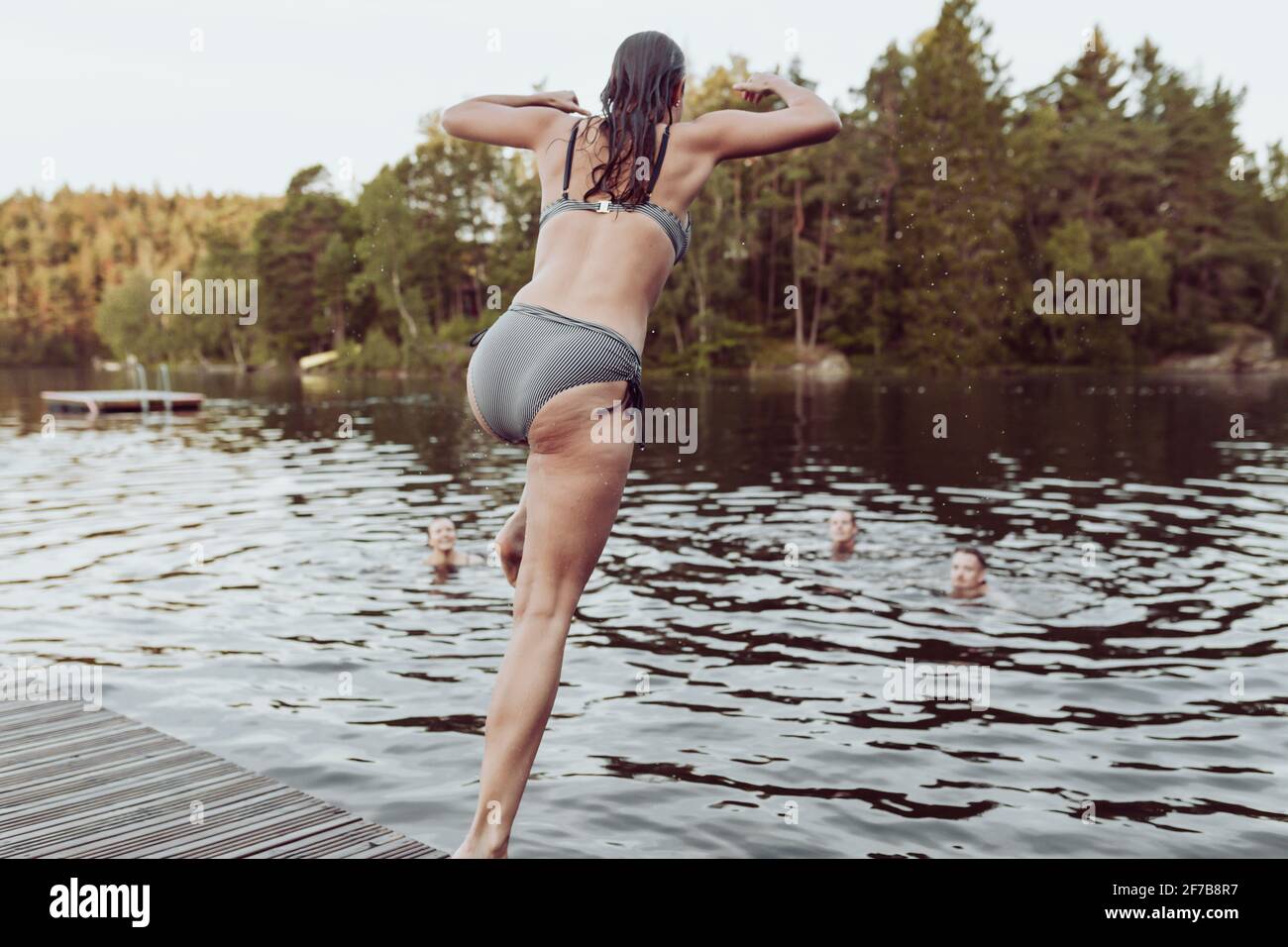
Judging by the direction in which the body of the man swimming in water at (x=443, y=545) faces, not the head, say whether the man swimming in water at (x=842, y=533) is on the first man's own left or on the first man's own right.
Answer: on the first man's own left

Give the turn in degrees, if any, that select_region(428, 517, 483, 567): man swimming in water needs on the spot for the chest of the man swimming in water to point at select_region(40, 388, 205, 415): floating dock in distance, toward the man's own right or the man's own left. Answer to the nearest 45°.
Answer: approximately 180°

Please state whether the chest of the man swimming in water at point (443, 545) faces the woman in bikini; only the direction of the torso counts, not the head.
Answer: yes

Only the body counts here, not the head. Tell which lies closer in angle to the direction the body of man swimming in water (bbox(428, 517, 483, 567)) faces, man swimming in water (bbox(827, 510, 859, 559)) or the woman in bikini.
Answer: the woman in bikini

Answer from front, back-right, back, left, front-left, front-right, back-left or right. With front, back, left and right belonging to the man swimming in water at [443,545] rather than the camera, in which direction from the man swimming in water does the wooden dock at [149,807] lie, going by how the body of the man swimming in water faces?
front

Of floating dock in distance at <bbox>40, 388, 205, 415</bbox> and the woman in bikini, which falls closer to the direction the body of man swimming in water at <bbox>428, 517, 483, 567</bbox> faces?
the woman in bikini

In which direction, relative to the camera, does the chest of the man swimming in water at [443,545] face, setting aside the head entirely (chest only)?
toward the camera
